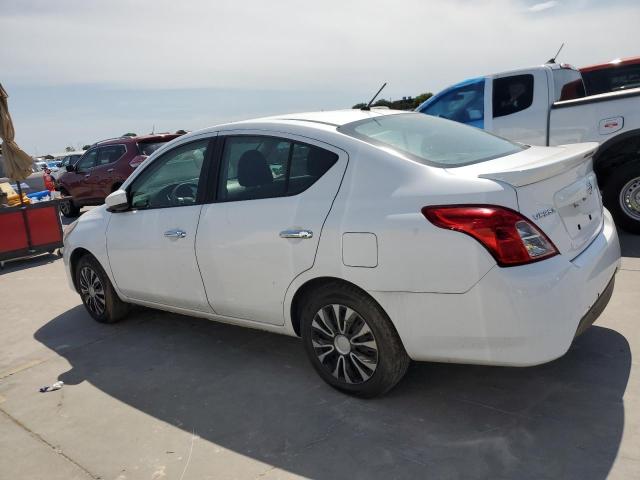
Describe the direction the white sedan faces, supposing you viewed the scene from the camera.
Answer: facing away from the viewer and to the left of the viewer

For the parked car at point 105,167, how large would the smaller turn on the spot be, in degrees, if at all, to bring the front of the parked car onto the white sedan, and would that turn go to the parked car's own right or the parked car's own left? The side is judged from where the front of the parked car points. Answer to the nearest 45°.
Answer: approximately 135° to the parked car's own left

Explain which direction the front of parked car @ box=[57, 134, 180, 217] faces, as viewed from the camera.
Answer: facing away from the viewer and to the left of the viewer

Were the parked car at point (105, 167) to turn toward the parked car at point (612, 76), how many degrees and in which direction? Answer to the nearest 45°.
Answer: approximately 180°

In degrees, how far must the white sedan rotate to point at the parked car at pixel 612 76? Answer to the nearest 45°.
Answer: approximately 90° to its right

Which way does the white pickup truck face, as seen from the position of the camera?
facing away from the viewer and to the left of the viewer

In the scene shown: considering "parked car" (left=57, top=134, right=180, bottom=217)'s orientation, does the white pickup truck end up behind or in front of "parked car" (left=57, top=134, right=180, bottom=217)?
behind
